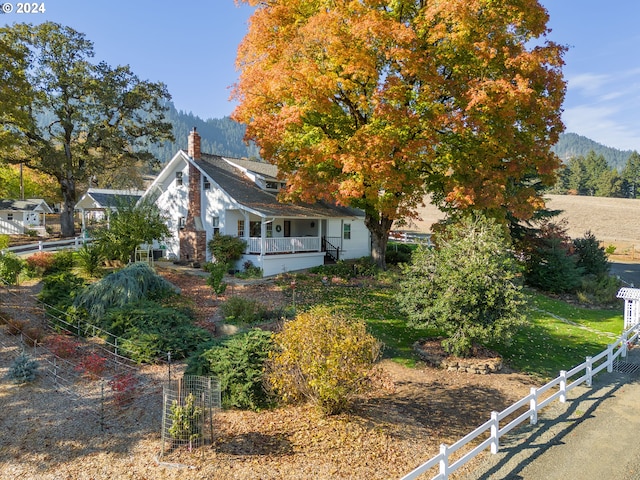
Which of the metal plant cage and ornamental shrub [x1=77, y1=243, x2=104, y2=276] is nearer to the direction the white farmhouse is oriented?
the metal plant cage

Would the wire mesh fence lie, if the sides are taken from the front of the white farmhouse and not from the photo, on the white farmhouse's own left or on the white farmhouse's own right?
on the white farmhouse's own right

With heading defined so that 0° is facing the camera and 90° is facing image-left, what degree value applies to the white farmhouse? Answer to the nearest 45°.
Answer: approximately 315°

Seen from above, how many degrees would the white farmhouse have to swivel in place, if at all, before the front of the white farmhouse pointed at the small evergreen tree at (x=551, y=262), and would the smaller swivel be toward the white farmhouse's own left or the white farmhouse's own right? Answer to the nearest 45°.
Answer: approximately 45° to the white farmhouse's own left

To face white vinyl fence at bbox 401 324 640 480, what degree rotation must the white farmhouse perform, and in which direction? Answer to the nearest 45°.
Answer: approximately 45° to its right

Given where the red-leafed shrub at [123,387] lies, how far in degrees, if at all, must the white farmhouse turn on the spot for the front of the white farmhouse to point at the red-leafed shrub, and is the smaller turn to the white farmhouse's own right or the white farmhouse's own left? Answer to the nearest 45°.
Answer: approximately 45° to the white farmhouse's own right

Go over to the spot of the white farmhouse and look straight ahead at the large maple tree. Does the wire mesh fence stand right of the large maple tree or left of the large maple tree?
right

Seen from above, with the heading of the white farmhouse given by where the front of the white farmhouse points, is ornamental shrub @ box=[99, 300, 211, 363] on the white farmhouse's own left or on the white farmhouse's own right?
on the white farmhouse's own right

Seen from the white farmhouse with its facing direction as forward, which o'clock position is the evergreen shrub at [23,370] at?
The evergreen shrub is roughly at 2 o'clock from the white farmhouse.

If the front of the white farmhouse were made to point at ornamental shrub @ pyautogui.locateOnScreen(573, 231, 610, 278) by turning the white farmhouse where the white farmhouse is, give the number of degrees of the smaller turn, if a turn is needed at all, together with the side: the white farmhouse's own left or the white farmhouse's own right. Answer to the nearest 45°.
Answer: approximately 45° to the white farmhouse's own left

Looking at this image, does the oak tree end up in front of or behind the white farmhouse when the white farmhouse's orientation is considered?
behind

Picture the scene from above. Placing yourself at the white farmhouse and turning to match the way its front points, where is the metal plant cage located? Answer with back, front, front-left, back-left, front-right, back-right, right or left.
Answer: front-right

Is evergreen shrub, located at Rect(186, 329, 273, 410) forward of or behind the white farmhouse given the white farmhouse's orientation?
forward

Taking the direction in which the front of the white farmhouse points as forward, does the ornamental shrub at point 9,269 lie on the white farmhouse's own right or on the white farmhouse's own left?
on the white farmhouse's own right

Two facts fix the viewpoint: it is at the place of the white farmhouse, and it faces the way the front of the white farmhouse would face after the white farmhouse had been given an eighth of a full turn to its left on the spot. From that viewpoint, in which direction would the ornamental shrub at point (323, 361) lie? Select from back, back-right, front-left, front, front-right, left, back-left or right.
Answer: right
